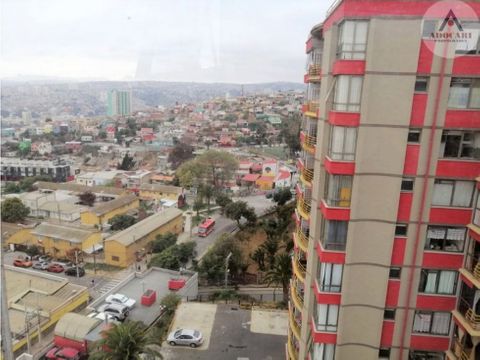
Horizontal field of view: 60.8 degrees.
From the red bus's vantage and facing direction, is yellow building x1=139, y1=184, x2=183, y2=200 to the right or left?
on its right

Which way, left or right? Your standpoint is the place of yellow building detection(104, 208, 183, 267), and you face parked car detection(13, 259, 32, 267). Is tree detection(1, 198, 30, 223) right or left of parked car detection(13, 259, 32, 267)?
right

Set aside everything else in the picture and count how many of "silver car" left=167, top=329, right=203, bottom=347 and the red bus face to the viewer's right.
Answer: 0

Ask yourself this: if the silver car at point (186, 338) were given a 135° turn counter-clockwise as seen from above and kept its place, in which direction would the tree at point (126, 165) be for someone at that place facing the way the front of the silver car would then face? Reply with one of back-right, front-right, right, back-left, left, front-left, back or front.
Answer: back-left

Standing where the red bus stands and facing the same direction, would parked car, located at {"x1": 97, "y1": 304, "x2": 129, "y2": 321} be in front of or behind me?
in front

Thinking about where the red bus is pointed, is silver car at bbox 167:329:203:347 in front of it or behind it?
in front

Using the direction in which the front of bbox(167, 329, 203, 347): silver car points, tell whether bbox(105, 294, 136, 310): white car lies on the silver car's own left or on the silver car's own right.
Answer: on the silver car's own right

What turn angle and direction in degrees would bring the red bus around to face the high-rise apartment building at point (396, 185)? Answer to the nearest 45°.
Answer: approximately 45° to its left

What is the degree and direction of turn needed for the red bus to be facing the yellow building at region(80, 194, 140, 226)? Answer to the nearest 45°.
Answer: approximately 90° to its right

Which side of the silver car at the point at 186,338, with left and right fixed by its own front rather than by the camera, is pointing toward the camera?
left

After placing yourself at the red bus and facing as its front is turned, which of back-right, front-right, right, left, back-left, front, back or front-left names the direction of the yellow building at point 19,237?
front-right

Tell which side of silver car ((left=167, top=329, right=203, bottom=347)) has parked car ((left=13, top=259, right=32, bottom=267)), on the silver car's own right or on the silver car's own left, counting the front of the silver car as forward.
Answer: on the silver car's own right

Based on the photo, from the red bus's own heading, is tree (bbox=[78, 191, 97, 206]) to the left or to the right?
on its right

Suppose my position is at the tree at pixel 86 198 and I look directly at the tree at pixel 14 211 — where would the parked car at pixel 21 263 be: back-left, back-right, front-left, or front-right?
front-left

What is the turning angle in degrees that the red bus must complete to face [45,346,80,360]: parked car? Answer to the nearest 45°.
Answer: approximately 45° to its left

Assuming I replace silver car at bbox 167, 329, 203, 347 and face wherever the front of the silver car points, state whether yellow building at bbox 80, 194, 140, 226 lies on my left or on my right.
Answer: on my right

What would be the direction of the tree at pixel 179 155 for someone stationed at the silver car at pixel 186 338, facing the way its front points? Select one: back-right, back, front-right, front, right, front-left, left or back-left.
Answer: right

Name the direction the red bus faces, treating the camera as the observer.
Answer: facing the viewer and to the left of the viewer

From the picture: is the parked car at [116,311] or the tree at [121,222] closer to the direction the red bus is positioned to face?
the parked car
